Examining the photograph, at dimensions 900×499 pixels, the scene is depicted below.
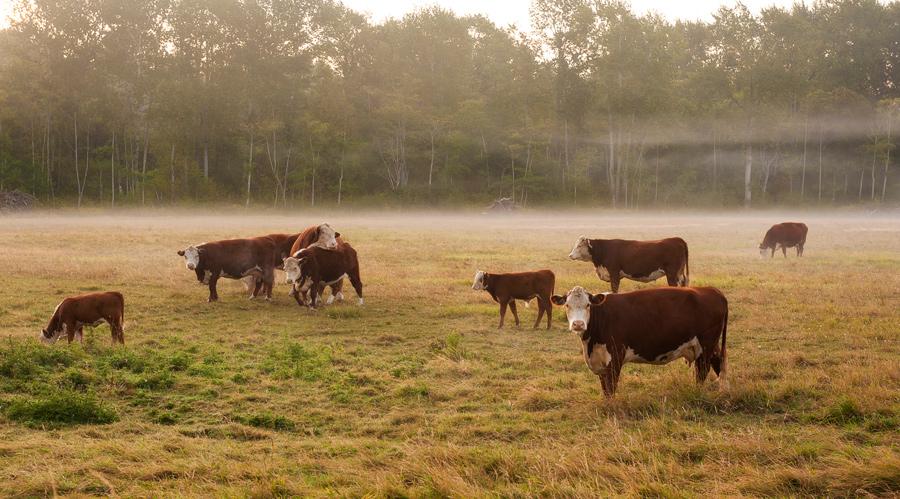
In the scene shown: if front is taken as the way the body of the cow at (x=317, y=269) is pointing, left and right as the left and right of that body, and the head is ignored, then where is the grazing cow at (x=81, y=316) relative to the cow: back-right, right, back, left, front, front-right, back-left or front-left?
front

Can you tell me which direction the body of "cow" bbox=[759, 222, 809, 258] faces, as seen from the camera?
to the viewer's left

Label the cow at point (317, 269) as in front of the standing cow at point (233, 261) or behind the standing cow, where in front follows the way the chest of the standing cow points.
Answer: behind

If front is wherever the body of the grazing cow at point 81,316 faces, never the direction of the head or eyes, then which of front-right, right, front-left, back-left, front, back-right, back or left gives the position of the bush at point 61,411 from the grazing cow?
left

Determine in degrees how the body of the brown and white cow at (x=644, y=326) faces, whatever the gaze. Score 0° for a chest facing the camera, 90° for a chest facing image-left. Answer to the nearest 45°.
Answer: approximately 90°

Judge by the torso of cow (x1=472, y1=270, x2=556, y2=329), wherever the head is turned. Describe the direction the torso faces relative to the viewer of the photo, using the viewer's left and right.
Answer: facing to the left of the viewer

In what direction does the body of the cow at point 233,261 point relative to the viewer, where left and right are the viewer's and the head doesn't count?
facing to the left of the viewer

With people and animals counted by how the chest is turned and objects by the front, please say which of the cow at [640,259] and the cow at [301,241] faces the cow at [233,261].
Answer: the cow at [640,259]

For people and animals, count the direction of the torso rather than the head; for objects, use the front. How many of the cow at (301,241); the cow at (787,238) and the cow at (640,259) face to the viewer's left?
2

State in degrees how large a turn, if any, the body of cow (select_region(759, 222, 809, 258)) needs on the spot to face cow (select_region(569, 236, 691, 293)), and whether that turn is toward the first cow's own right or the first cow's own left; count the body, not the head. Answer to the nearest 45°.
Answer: approximately 90° to the first cow's own left

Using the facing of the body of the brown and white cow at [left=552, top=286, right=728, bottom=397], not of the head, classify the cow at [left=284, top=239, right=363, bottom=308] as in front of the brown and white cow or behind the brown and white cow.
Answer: in front

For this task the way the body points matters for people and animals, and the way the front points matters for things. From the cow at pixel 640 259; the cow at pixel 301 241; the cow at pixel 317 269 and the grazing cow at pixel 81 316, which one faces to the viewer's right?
the cow at pixel 301 241

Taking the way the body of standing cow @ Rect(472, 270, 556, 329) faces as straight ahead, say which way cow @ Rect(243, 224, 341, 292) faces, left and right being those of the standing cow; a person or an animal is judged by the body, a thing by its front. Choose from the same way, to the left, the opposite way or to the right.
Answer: the opposite way

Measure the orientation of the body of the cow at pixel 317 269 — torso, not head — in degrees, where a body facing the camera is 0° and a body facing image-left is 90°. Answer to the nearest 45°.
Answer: approximately 45°

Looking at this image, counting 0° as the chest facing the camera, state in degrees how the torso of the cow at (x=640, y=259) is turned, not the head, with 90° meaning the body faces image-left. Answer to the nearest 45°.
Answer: approximately 90°

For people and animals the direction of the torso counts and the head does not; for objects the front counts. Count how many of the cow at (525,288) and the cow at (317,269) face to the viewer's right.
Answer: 0

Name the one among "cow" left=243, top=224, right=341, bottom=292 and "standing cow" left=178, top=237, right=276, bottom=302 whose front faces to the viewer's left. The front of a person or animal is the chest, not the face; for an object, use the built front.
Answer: the standing cow
